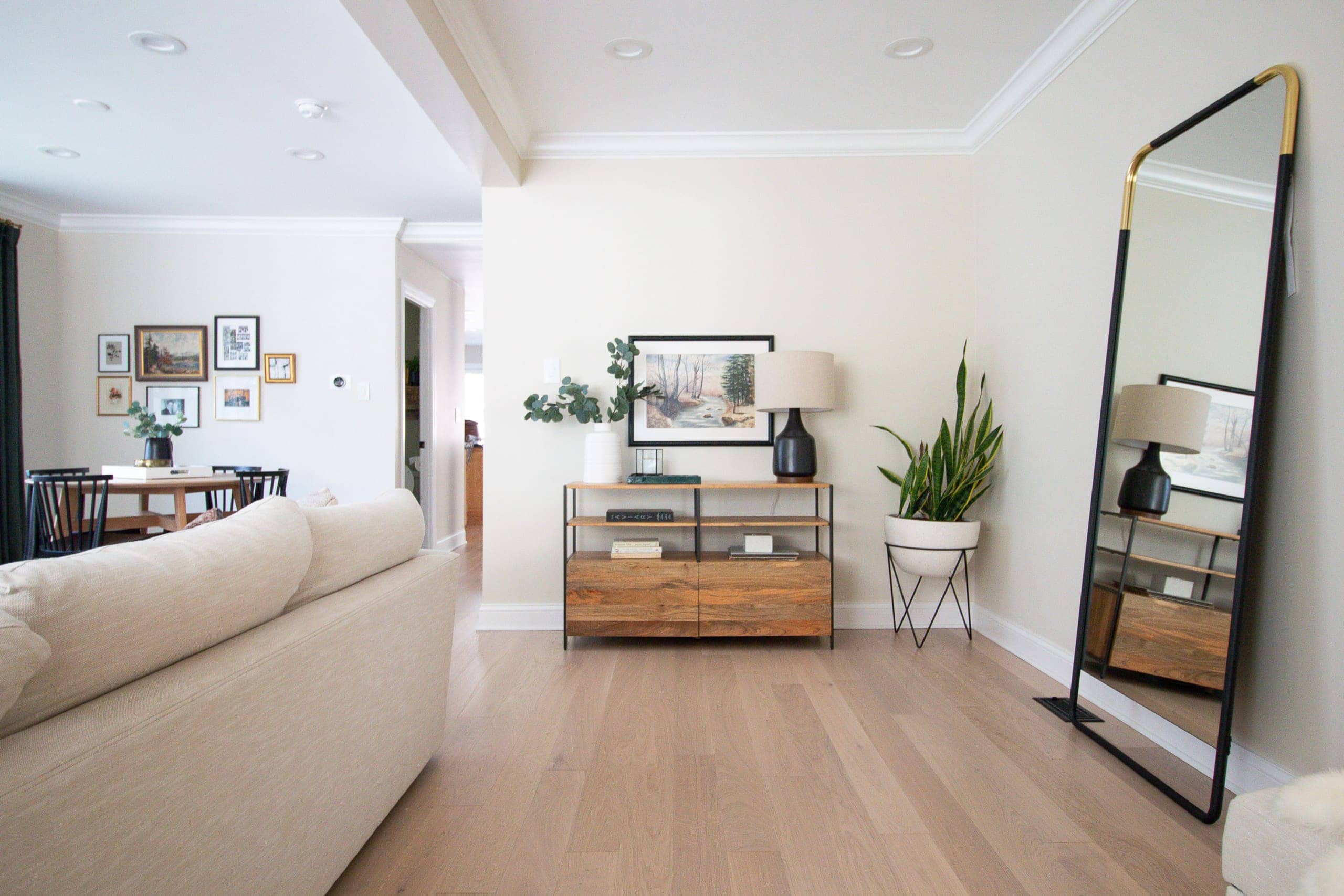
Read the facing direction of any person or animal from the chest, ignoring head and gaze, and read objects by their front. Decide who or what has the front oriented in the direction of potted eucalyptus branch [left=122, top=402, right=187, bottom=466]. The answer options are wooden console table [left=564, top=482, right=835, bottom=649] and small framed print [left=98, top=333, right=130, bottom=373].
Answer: the small framed print

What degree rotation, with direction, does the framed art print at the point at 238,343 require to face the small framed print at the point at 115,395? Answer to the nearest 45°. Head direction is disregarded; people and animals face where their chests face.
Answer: approximately 135° to its right

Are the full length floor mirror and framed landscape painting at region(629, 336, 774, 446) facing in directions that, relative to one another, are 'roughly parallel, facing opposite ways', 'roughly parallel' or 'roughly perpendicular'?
roughly perpendicular

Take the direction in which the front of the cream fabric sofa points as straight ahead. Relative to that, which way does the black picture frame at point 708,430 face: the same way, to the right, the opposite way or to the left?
to the left

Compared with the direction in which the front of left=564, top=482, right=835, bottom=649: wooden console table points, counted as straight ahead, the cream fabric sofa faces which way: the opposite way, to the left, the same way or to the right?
to the right
